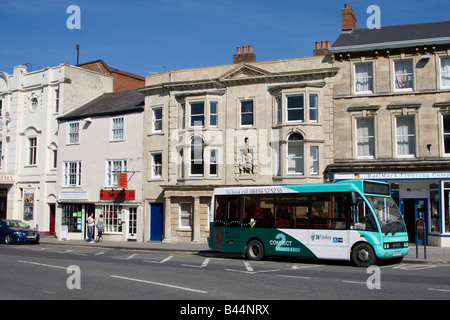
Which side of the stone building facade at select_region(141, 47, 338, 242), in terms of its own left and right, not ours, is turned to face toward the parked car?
right

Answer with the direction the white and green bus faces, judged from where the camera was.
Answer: facing the viewer and to the right of the viewer

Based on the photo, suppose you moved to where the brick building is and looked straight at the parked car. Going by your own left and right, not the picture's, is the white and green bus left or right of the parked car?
left

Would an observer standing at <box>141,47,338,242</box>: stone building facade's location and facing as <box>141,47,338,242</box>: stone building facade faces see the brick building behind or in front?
behind

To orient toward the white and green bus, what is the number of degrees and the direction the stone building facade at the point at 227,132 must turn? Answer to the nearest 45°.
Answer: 0° — it already faces it

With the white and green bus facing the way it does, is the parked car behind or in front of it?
behind

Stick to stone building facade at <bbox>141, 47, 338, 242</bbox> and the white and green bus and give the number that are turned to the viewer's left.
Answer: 0

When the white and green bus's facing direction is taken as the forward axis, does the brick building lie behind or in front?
behind

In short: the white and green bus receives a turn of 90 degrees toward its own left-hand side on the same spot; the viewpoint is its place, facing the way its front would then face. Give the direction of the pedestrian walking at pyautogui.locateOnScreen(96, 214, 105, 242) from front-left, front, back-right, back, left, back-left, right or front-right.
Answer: left

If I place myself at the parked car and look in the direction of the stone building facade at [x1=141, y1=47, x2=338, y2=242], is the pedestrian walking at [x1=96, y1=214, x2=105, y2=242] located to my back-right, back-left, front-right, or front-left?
front-left

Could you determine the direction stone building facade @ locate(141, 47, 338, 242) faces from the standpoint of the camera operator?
facing the viewer
